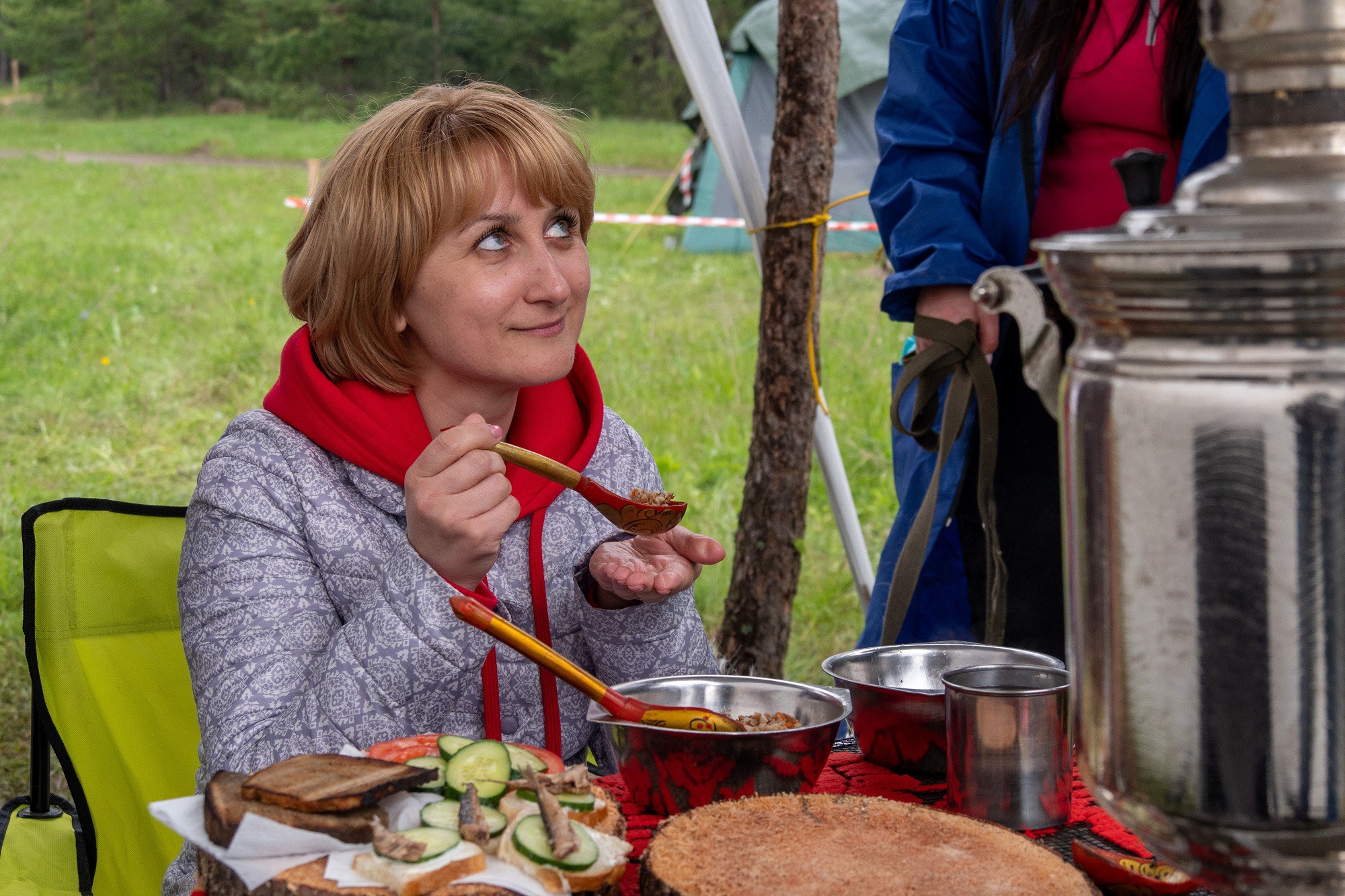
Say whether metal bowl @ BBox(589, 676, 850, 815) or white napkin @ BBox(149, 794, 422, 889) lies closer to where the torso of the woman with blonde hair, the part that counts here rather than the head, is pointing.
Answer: the metal bowl

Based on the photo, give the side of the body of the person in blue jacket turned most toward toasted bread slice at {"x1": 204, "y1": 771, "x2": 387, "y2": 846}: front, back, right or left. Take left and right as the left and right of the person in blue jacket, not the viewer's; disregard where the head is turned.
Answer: front

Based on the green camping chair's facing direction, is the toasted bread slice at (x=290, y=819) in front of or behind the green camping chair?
in front

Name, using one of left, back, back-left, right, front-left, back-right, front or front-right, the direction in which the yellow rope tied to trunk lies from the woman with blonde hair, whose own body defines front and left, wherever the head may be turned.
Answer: left

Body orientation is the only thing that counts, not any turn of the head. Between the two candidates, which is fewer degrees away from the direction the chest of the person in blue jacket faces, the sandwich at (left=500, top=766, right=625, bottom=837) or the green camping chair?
the sandwich

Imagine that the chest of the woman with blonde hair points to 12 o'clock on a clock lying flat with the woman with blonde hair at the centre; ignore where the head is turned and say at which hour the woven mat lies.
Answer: The woven mat is roughly at 12 o'clock from the woman with blonde hair.

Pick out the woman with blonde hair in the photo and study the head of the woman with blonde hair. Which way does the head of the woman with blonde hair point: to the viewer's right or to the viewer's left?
to the viewer's right

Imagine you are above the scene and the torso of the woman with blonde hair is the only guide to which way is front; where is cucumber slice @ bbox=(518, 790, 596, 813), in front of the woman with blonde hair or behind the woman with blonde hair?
in front

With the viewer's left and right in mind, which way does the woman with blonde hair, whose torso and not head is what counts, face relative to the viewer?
facing the viewer and to the right of the viewer

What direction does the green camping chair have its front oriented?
toward the camera

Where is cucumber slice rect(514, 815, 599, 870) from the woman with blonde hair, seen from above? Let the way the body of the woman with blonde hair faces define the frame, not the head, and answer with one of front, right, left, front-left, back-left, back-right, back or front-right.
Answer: front-right

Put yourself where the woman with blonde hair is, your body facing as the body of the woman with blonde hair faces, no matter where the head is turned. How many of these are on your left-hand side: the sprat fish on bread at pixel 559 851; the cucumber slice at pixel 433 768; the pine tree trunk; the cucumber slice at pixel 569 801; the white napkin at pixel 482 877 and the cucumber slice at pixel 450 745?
1

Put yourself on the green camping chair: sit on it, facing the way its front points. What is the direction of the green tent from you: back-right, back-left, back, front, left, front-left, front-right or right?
back-left
